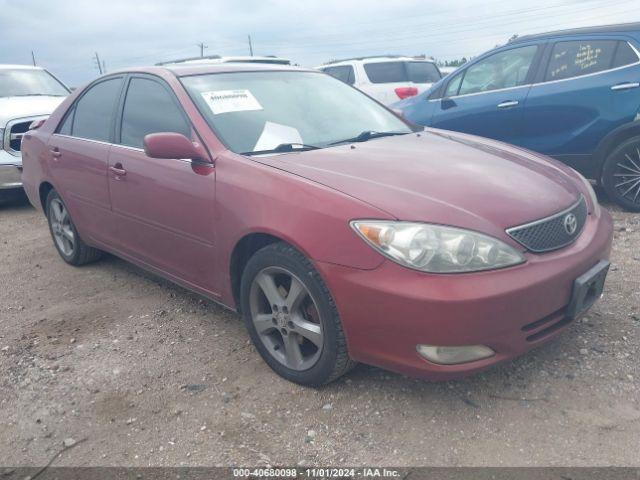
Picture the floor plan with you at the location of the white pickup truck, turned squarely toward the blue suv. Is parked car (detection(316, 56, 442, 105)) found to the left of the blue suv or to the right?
left

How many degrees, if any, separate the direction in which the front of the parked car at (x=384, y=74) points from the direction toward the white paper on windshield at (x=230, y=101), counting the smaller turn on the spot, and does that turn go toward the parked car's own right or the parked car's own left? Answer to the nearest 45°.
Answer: approximately 135° to the parked car's own left

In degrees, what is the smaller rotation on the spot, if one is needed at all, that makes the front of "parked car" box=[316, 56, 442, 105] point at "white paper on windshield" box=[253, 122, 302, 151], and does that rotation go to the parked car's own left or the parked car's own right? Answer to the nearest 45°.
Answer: approximately 135° to the parked car's own left

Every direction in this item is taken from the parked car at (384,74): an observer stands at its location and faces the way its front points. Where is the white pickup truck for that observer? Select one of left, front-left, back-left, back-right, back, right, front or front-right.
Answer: left

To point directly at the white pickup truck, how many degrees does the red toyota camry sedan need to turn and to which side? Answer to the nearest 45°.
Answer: approximately 180°

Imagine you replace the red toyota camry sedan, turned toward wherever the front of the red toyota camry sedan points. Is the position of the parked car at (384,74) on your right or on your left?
on your left

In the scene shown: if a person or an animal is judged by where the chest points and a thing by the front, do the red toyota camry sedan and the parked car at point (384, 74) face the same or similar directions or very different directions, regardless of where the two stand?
very different directions

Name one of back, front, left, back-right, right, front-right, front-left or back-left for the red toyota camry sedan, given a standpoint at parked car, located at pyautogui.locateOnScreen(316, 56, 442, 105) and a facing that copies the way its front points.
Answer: back-left

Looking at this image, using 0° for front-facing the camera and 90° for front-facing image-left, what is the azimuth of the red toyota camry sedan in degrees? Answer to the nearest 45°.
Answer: approximately 315°

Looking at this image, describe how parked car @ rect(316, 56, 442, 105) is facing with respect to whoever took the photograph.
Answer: facing away from the viewer and to the left of the viewer
